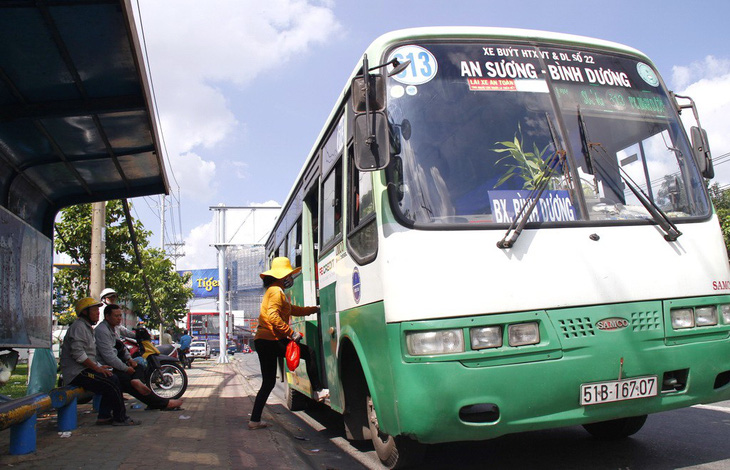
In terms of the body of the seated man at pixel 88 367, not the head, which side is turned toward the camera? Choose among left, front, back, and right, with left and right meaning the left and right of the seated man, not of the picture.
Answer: right

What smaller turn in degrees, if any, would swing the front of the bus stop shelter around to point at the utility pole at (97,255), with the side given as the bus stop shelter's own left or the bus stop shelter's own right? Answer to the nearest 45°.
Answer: approximately 90° to the bus stop shelter's own left

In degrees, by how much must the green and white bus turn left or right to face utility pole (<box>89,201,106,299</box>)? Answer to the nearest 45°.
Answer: approximately 180°

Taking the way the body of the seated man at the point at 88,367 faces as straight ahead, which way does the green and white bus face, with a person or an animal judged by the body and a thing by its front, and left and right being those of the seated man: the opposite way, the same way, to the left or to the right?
to the right

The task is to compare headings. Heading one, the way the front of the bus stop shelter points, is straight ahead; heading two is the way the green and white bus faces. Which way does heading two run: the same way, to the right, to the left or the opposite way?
to the right

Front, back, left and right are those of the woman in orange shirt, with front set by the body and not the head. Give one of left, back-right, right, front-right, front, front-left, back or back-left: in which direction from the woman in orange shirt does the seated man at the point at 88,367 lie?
back

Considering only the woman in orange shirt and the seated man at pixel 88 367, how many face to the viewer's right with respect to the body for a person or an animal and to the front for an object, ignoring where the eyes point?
2

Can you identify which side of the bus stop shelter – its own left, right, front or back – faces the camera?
right

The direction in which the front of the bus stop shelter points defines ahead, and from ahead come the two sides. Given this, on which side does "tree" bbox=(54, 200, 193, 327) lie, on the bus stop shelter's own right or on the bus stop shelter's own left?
on the bus stop shelter's own left

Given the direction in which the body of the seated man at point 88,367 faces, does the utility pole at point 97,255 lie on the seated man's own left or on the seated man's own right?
on the seated man's own left

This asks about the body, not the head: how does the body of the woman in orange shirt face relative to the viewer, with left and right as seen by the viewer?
facing to the right of the viewer
